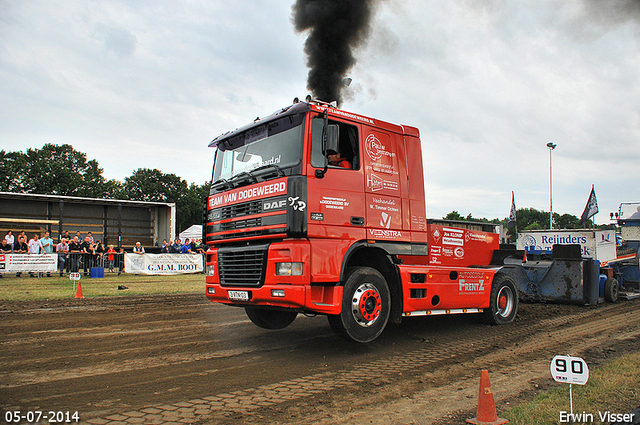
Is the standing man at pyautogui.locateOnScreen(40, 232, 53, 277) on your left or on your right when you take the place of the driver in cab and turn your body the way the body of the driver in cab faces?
on your right

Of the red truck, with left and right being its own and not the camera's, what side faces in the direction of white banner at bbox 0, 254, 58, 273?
right

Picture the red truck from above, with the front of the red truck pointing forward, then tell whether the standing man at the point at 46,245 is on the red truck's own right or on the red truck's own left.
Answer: on the red truck's own right

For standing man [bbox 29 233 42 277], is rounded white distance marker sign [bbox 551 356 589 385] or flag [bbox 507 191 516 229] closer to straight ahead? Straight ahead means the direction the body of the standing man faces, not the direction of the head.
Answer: the rounded white distance marker sign

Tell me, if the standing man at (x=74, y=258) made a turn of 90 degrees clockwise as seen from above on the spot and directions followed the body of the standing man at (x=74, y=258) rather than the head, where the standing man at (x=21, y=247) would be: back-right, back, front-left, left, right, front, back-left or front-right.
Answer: front-right

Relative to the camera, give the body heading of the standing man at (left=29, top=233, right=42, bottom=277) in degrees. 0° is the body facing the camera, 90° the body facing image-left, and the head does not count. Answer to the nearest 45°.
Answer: approximately 0°
